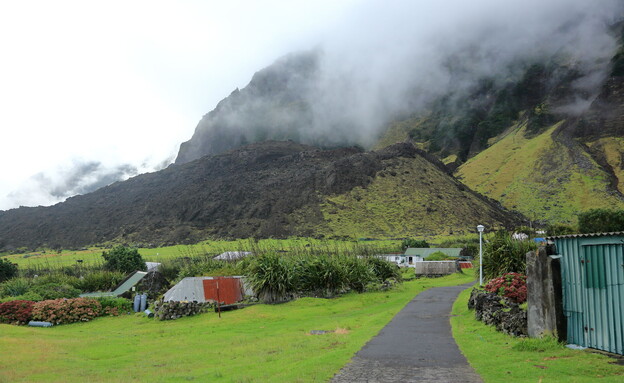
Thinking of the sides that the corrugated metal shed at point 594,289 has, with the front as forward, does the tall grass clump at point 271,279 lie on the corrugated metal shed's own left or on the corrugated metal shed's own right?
on the corrugated metal shed's own right

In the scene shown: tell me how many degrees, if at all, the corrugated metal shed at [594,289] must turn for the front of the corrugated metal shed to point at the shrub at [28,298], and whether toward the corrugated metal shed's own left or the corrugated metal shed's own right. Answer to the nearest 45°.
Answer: approximately 45° to the corrugated metal shed's own right

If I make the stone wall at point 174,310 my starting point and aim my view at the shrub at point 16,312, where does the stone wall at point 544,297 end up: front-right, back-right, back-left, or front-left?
back-left

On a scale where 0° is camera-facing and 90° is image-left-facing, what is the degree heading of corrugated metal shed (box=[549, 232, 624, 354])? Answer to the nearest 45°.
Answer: approximately 45°

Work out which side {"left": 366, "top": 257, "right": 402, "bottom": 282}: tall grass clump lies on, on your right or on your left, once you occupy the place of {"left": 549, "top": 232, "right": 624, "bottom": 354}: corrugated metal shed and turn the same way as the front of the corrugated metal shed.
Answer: on your right

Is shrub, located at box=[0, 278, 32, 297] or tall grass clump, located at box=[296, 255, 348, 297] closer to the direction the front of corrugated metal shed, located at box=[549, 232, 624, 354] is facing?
the shrub

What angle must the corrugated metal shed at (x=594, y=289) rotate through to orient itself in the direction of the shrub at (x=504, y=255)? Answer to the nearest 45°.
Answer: approximately 135° to its right
